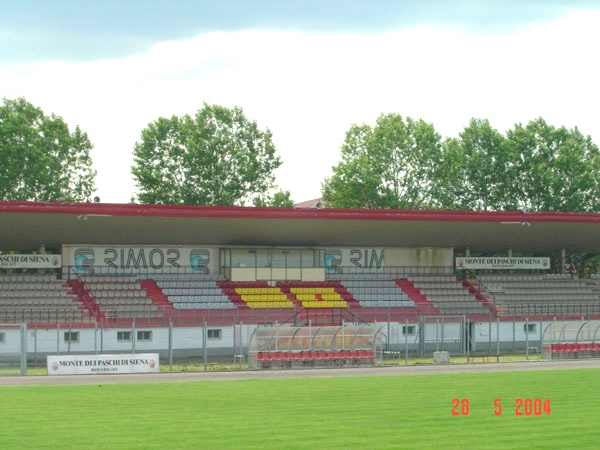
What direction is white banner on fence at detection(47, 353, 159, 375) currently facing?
toward the camera
